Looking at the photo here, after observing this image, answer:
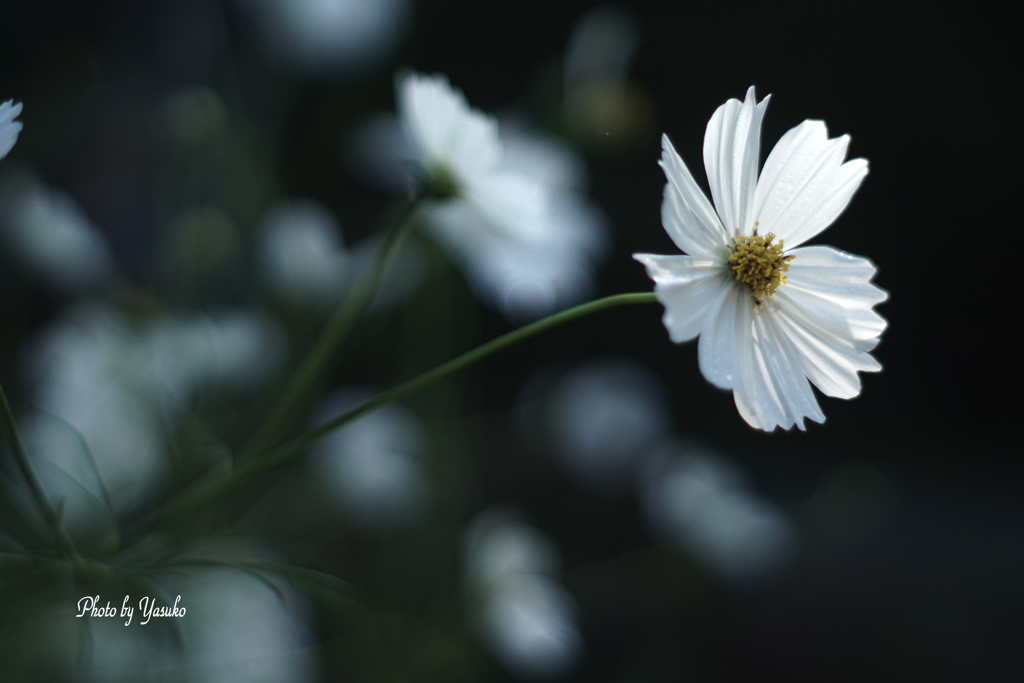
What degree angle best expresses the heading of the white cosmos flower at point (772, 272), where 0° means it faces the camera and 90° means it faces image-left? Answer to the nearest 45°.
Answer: approximately 315°
